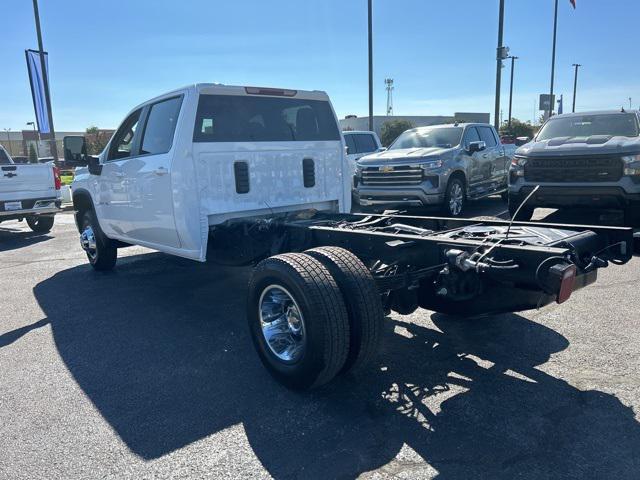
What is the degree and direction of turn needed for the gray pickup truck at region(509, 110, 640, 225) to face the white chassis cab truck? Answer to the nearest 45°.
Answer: approximately 45° to its right

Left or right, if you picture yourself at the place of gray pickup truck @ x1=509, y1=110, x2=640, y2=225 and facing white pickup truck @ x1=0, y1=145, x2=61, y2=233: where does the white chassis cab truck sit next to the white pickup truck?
left

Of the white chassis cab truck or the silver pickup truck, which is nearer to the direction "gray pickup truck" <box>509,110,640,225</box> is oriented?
the white chassis cab truck

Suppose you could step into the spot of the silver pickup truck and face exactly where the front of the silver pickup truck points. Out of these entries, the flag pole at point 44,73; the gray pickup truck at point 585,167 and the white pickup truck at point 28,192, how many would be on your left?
1

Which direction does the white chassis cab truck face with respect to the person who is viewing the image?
facing away from the viewer and to the left of the viewer

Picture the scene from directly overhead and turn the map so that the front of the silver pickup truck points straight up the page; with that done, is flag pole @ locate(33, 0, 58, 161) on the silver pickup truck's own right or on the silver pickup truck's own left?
on the silver pickup truck's own right

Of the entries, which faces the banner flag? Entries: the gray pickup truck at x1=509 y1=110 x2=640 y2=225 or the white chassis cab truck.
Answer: the white chassis cab truck

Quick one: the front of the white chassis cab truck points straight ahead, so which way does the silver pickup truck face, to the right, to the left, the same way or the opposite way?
to the left

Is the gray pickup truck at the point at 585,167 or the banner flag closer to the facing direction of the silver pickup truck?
the banner flag

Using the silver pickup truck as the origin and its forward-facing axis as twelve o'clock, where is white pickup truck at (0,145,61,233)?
The white pickup truck is roughly at 1 o'clock from the silver pickup truck.

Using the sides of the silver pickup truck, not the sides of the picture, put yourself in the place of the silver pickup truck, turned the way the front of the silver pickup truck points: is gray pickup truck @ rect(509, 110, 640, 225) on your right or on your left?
on your left

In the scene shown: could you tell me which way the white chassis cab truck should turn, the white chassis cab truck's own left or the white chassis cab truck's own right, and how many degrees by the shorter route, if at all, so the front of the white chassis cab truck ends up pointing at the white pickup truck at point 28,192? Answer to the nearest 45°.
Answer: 0° — it already faces it

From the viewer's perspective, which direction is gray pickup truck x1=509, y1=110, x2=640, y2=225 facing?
toward the camera

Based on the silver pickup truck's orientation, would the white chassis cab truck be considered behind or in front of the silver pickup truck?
in front

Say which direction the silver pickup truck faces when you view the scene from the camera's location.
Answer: facing the viewer and to the left of the viewer

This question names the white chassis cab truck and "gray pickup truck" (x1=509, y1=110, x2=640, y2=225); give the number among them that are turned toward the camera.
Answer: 1

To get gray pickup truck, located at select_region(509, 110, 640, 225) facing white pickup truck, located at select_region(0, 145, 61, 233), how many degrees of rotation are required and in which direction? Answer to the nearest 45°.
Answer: approximately 90° to its right

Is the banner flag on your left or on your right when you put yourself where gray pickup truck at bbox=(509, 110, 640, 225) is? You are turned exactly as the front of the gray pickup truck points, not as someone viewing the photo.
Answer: on your right

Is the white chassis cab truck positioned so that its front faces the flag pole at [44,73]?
yes
